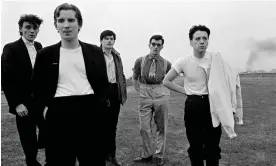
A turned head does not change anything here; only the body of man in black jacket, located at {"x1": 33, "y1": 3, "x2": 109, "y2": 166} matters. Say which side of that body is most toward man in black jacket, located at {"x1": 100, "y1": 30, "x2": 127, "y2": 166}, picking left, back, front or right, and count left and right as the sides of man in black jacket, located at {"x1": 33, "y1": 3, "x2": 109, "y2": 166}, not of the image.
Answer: back

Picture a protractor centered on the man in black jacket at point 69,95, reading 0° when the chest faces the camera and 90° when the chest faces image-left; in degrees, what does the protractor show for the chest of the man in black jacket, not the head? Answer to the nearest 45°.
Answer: approximately 0°

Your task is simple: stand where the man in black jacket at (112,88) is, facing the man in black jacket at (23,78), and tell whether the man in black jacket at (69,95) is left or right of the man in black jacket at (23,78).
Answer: left

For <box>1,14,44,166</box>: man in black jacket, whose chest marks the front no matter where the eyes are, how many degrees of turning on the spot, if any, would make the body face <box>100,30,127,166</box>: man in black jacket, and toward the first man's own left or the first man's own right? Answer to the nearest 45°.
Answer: approximately 45° to the first man's own left

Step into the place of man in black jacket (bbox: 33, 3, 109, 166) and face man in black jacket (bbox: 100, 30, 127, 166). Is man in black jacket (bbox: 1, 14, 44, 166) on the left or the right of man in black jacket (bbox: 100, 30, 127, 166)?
left

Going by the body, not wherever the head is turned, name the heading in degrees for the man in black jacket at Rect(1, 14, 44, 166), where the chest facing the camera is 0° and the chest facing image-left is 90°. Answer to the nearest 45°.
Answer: approximately 315°

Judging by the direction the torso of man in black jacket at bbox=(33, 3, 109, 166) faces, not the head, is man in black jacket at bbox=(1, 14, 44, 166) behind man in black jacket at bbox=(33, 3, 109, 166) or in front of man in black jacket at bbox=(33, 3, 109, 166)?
behind

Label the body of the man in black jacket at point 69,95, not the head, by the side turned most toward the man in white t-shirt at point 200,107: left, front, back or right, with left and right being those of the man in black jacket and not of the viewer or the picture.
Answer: left

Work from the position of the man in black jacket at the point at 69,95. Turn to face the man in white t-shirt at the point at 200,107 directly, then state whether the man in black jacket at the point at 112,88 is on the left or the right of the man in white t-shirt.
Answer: left
